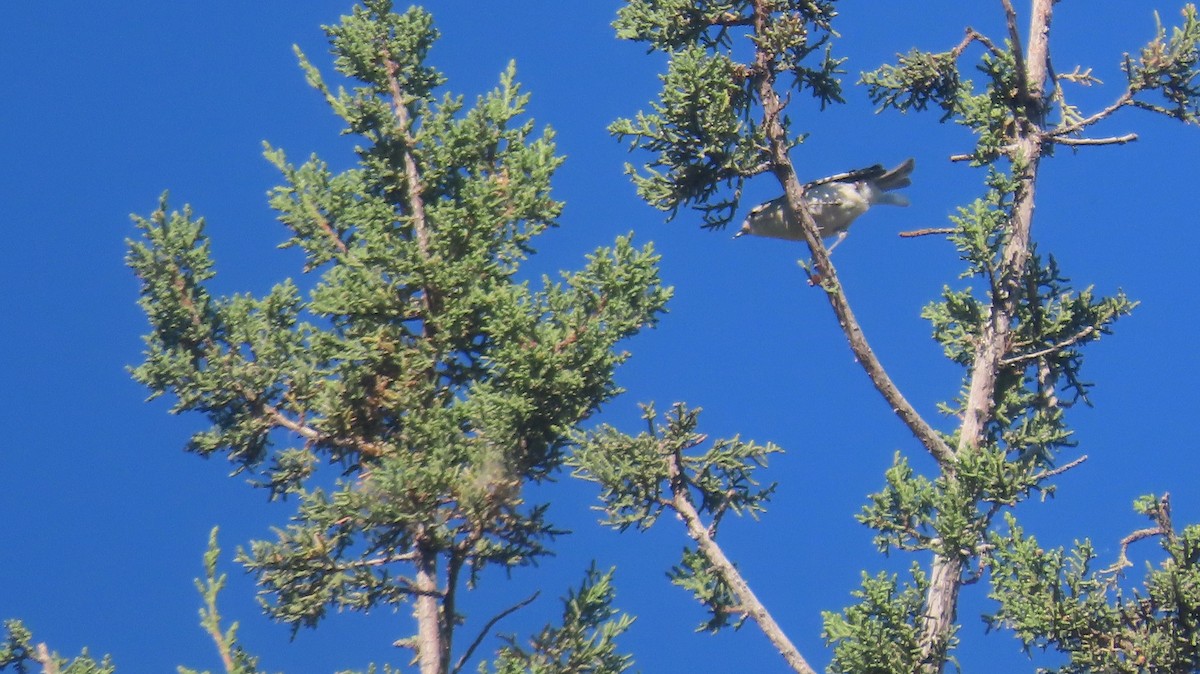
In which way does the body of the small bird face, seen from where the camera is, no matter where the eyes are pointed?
to the viewer's left

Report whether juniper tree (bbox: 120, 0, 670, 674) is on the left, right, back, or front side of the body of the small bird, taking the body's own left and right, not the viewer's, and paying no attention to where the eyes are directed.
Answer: front
